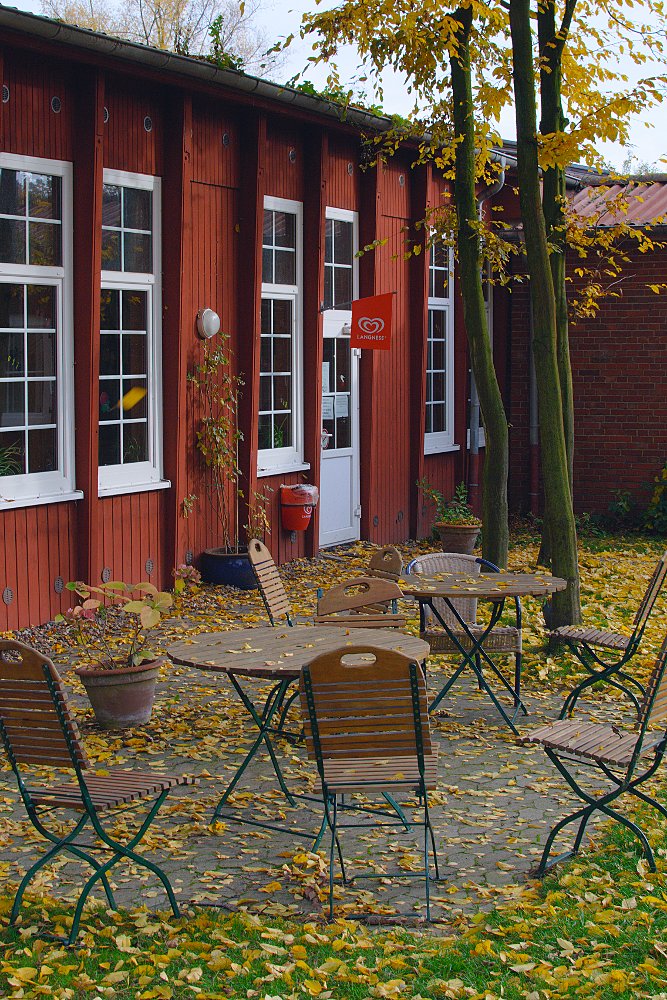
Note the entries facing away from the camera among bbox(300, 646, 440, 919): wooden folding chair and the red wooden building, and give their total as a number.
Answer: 1

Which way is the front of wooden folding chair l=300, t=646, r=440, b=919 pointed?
away from the camera

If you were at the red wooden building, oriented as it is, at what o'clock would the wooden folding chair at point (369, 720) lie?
The wooden folding chair is roughly at 1 o'clock from the red wooden building.

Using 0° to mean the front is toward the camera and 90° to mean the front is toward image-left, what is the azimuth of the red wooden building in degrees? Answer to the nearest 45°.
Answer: approximately 315°

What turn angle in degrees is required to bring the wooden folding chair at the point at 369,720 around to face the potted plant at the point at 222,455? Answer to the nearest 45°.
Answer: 0° — it already faces it

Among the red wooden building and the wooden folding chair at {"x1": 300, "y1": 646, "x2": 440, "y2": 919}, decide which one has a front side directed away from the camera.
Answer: the wooden folding chair

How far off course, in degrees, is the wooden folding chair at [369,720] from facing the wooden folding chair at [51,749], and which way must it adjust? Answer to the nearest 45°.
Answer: approximately 90° to its left
